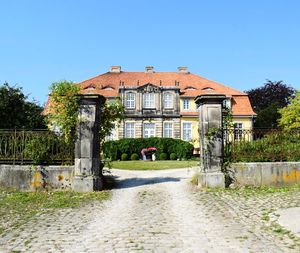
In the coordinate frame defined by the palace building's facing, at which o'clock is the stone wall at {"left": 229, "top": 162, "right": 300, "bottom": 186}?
The stone wall is roughly at 12 o'clock from the palace building.

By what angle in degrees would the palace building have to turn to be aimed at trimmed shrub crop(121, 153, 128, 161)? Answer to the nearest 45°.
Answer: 0° — it already faces it

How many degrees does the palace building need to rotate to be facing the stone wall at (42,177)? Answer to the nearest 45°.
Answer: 0° — it already faces it

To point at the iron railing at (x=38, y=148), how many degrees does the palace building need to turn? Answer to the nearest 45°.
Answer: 0° — it already faces it

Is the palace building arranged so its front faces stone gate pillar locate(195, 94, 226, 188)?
yes

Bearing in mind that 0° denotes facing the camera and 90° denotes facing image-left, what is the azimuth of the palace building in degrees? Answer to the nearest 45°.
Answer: approximately 0°

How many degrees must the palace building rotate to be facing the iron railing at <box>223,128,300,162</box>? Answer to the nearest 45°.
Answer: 0° — it already faces it
